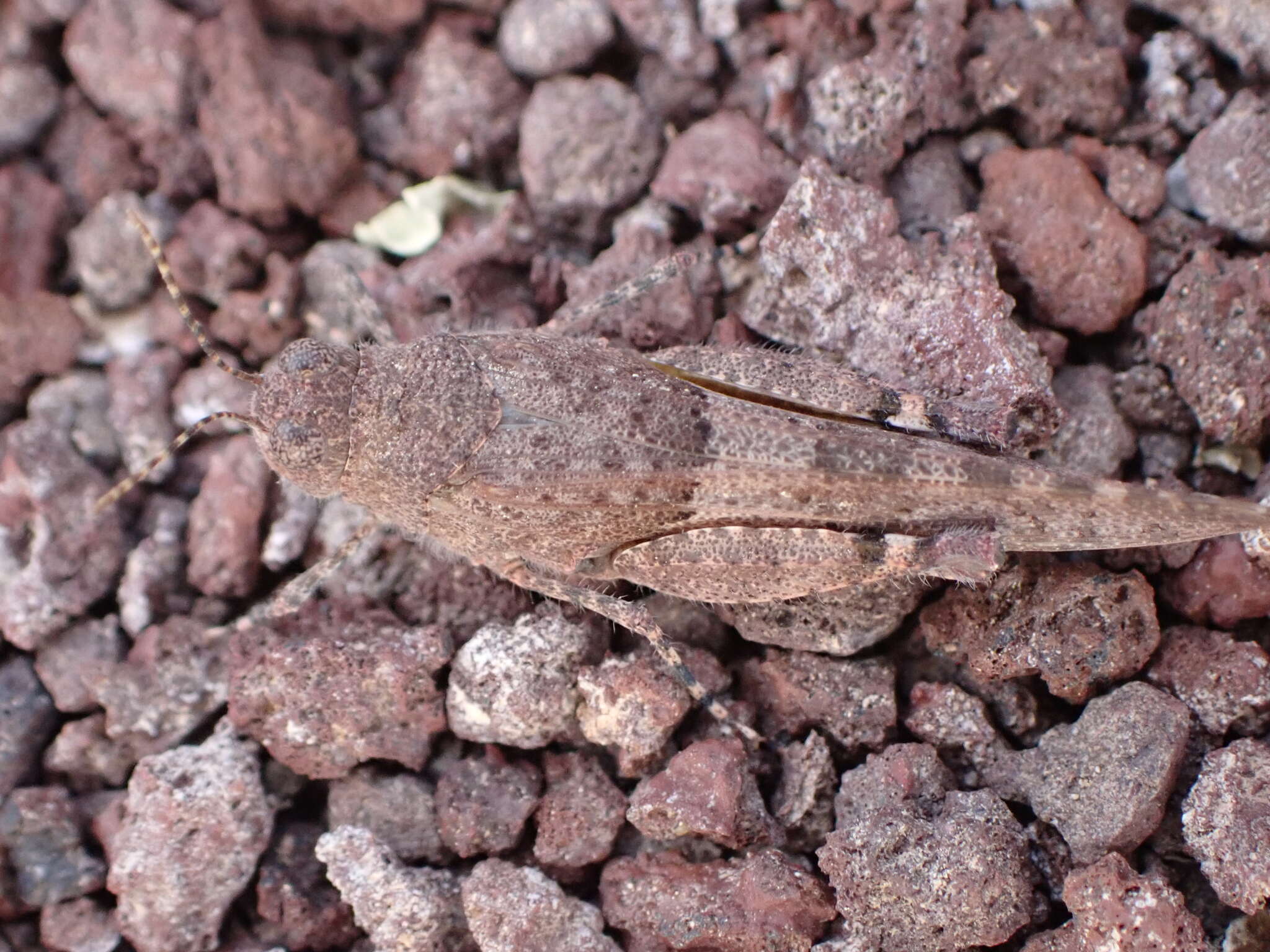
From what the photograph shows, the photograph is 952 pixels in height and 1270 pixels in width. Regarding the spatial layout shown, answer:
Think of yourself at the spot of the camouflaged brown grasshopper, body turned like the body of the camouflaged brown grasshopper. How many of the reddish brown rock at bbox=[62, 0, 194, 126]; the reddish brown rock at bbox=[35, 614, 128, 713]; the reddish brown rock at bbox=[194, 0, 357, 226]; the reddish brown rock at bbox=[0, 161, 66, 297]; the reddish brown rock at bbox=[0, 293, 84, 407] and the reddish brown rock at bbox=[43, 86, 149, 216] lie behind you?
0

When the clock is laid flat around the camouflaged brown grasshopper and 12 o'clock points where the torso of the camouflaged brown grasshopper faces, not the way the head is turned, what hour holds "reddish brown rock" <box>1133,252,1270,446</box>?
The reddish brown rock is roughly at 5 o'clock from the camouflaged brown grasshopper.

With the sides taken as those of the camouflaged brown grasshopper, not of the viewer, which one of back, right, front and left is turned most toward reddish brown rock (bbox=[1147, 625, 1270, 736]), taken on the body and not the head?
back

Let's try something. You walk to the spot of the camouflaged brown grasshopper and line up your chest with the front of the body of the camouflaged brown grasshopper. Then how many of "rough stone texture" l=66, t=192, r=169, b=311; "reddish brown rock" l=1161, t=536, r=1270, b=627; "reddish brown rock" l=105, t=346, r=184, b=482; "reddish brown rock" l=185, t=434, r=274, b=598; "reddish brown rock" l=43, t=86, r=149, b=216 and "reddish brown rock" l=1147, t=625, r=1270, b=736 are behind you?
2

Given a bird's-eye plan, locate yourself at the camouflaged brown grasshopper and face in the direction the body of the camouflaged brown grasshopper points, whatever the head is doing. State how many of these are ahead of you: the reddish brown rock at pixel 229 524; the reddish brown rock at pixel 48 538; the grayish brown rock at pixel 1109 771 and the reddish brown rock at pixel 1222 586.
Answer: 2

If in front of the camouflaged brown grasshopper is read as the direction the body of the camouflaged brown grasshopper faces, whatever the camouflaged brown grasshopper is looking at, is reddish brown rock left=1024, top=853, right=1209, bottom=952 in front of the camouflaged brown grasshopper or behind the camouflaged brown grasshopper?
behind

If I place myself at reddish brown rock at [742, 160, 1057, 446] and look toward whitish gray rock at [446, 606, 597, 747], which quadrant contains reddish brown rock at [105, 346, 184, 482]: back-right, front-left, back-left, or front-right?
front-right

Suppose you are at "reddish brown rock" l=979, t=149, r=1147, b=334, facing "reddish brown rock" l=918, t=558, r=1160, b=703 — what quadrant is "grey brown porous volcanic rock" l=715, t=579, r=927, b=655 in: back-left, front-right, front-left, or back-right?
front-right

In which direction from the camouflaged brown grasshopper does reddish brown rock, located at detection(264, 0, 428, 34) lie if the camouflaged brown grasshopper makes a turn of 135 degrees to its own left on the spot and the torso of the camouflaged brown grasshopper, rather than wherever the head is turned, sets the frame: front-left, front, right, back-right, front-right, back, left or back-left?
back

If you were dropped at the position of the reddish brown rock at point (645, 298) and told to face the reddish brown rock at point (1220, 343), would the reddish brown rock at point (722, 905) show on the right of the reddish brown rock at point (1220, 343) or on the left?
right

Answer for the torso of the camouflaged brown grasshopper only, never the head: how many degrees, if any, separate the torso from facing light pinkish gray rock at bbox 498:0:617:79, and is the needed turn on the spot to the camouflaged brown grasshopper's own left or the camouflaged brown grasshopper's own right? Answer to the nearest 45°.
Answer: approximately 45° to the camouflaged brown grasshopper's own right

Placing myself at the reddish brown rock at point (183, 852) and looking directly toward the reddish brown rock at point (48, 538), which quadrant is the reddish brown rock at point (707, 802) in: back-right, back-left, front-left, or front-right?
back-right

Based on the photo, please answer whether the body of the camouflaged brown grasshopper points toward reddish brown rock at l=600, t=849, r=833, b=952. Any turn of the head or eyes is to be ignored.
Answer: no

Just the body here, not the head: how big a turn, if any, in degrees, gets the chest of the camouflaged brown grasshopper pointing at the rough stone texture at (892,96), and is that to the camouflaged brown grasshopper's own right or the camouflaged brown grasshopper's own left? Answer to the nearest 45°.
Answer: approximately 90° to the camouflaged brown grasshopper's own right

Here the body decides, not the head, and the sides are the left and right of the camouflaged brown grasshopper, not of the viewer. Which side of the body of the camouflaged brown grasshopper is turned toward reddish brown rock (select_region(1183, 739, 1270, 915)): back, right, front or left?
back

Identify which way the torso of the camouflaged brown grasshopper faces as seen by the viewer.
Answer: to the viewer's left

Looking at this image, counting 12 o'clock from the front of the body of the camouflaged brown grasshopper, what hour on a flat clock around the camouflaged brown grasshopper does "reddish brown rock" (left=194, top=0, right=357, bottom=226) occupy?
The reddish brown rock is roughly at 1 o'clock from the camouflaged brown grasshopper.

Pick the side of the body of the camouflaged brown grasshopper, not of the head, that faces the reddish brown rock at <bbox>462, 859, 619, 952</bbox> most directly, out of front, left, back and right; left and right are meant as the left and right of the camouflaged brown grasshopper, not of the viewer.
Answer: left
